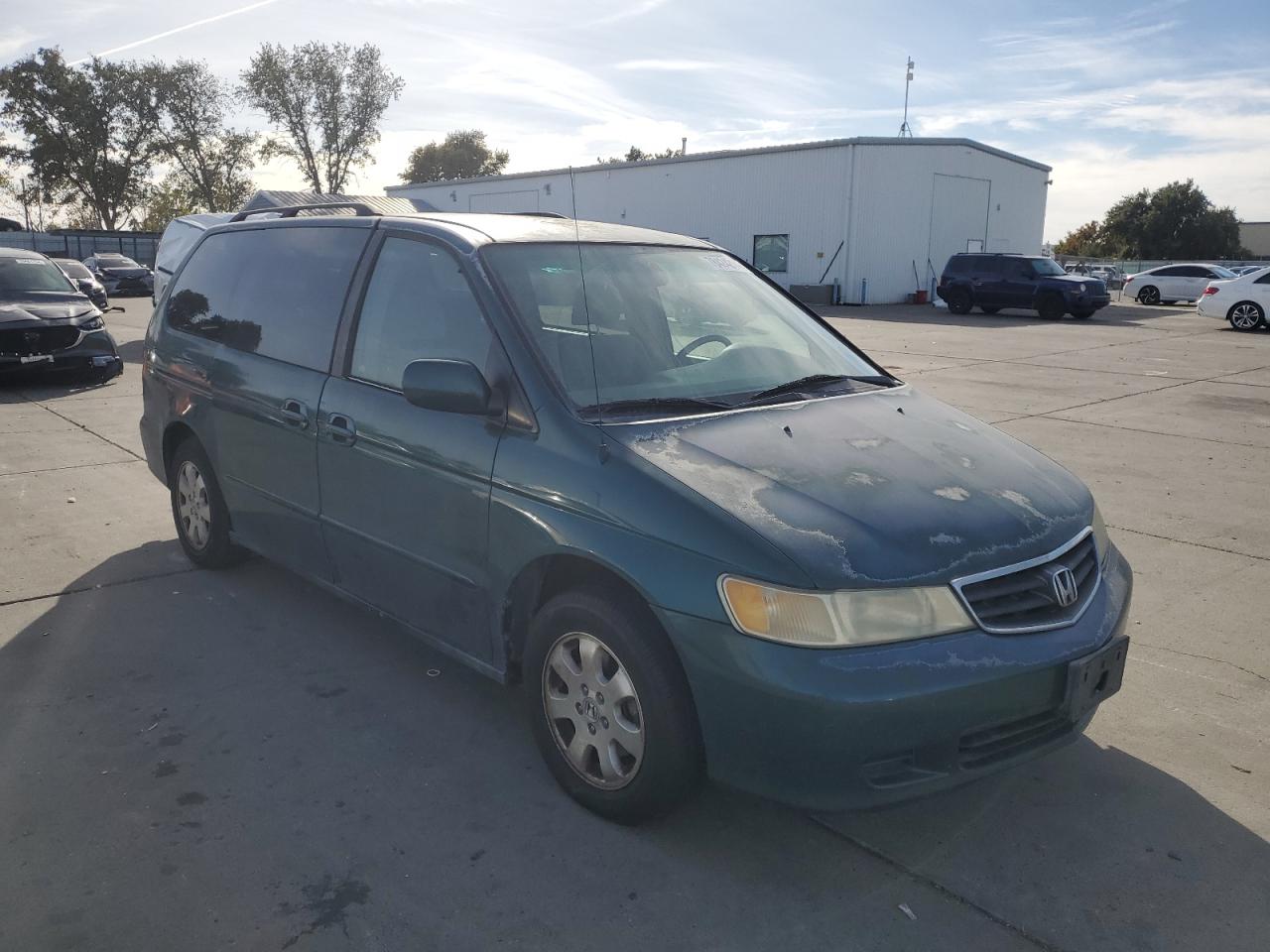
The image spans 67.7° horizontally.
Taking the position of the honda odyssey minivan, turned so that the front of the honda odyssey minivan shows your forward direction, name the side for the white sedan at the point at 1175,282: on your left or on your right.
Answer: on your left

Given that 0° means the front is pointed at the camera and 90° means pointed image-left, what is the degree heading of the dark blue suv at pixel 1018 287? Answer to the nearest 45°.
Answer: approximately 315°

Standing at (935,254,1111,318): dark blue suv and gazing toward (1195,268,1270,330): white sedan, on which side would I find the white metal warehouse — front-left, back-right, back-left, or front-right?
back-left

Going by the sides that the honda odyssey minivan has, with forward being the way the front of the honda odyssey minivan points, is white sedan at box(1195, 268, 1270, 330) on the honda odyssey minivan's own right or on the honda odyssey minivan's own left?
on the honda odyssey minivan's own left

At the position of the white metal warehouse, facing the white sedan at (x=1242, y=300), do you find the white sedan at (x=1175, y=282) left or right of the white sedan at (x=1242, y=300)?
left

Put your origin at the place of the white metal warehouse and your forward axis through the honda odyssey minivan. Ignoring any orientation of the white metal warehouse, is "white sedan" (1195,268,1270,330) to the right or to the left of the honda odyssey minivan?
left

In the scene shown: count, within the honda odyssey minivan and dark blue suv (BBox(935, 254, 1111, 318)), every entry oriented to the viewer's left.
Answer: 0

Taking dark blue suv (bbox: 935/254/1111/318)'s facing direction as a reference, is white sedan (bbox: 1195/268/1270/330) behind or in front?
in front

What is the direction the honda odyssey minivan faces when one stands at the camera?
facing the viewer and to the right of the viewer

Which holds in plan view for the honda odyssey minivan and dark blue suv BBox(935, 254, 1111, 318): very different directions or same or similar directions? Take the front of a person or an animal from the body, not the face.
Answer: same or similar directions

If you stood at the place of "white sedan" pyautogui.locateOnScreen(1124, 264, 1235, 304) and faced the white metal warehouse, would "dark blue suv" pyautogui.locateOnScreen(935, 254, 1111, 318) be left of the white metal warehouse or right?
left

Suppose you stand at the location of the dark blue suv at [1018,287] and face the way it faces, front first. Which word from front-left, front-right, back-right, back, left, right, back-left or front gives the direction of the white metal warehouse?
back
